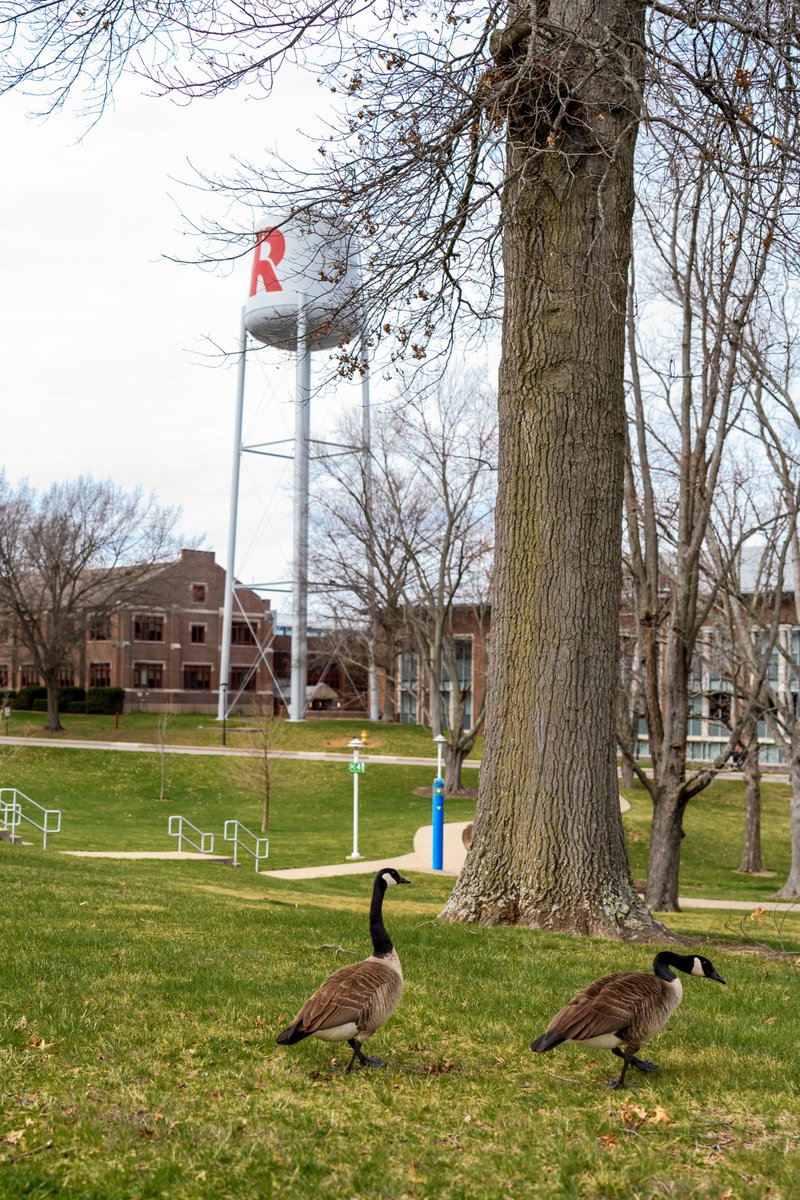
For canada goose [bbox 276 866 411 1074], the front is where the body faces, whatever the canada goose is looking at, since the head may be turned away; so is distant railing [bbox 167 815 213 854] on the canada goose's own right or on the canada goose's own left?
on the canada goose's own left

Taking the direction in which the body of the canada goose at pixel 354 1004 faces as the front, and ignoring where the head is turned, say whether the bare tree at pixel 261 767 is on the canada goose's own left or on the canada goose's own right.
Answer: on the canada goose's own left

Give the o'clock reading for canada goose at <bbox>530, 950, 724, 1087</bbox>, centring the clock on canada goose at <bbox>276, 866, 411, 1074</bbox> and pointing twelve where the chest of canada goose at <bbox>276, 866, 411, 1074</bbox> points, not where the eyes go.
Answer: canada goose at <bbox>530, 950, 724, 1087</bbox> is roughly at 12 o'clock from canada goose at <bbox>276, 866, 411, 1074</bbox>.

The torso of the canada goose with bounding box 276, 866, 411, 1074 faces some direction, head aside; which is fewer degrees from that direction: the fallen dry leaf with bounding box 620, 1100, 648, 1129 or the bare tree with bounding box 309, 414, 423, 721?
the fallen dry leaf

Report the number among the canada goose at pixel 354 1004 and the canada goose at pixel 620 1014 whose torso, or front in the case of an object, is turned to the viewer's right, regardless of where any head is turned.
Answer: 2

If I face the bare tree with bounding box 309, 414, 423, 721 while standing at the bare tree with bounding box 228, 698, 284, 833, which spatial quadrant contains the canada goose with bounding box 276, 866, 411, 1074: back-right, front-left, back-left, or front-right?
back-right

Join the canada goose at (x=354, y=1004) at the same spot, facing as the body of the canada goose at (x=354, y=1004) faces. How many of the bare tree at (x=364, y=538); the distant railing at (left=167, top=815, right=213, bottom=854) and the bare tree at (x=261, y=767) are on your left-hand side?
3

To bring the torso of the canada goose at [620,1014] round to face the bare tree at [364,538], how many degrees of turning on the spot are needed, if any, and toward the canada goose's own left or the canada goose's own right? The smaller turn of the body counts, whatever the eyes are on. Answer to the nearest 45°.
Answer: approximately 90° to the canada goose's own left

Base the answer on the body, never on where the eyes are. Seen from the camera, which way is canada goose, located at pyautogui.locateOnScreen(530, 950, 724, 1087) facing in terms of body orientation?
to the viewer's right

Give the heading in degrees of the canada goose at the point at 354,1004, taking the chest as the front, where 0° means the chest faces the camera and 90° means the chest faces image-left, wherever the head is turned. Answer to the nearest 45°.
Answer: approximately 270°

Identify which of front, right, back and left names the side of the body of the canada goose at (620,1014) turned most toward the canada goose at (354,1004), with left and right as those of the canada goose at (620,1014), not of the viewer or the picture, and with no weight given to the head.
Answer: back

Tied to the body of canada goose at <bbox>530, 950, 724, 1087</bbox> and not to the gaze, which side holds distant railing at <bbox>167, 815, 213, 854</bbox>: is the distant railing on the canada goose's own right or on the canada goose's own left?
on the canada goose's own left
